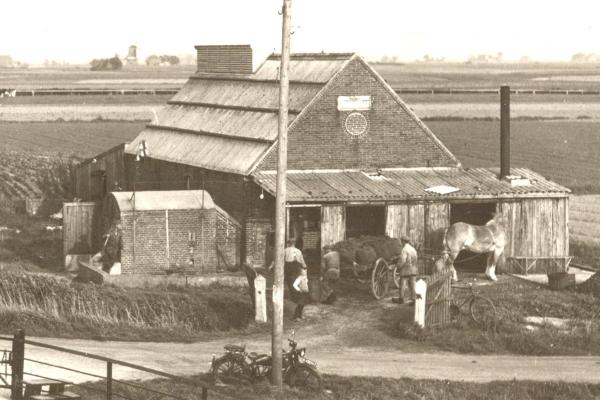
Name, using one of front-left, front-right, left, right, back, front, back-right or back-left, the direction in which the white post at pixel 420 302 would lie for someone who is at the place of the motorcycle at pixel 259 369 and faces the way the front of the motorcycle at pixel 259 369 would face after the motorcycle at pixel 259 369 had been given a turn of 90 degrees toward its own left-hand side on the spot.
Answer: front-right

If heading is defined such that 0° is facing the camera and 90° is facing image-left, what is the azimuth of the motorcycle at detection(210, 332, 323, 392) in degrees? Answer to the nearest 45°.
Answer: approximately 270°

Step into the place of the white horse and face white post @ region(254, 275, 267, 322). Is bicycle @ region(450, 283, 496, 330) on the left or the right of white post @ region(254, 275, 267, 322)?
left

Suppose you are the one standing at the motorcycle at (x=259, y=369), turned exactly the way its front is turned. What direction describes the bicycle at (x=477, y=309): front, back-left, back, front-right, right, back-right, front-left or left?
front-left
